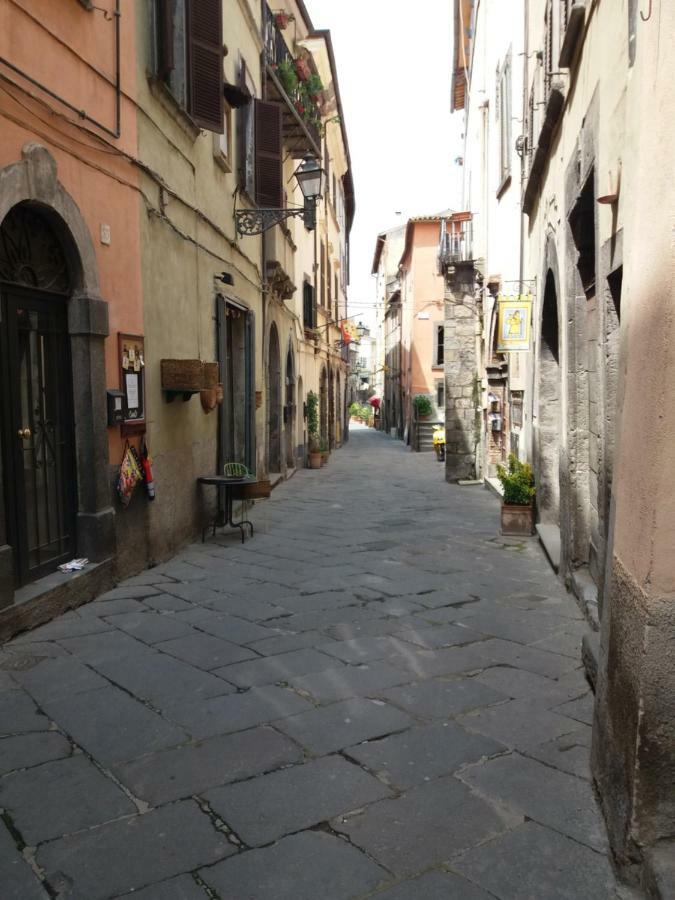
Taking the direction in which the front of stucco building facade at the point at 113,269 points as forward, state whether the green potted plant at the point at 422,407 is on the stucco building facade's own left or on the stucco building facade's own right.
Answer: on the stucco building facade's own left

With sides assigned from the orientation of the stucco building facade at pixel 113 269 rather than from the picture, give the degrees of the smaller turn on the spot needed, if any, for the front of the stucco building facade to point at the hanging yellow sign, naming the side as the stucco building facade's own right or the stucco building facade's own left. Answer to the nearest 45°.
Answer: approximately 45° to the stucco building facade's own left

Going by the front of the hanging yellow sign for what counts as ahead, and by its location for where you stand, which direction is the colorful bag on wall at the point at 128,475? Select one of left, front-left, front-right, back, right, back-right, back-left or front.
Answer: front-right

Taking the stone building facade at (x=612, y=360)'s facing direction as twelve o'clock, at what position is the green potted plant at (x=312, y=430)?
The green potted plant is roughly at 2 o'clock from the stone building facade.

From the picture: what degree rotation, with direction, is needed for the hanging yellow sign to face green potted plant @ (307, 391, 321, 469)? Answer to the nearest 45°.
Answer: approximately 135° to its right

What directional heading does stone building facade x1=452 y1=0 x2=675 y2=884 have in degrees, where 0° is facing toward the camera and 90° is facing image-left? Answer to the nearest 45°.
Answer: approximately 90°

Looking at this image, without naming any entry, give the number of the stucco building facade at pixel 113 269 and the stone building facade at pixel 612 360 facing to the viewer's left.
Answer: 1

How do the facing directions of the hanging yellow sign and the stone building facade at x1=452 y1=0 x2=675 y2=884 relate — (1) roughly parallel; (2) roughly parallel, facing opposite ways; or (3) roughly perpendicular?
roughly perpendicular

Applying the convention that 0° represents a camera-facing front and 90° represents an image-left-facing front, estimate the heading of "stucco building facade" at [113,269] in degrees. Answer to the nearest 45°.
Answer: approximately 270°

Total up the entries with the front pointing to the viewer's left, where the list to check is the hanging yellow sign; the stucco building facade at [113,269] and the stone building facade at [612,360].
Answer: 1

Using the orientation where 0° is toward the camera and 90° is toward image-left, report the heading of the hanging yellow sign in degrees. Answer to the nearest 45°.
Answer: approximately 0°

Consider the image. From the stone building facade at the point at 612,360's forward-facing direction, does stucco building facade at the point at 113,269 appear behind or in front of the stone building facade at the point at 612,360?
in front

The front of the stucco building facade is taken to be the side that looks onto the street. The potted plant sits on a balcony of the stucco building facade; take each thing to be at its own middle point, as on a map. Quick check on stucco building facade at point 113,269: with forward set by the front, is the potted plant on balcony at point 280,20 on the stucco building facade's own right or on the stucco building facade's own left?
on the stucco building facade's own left
